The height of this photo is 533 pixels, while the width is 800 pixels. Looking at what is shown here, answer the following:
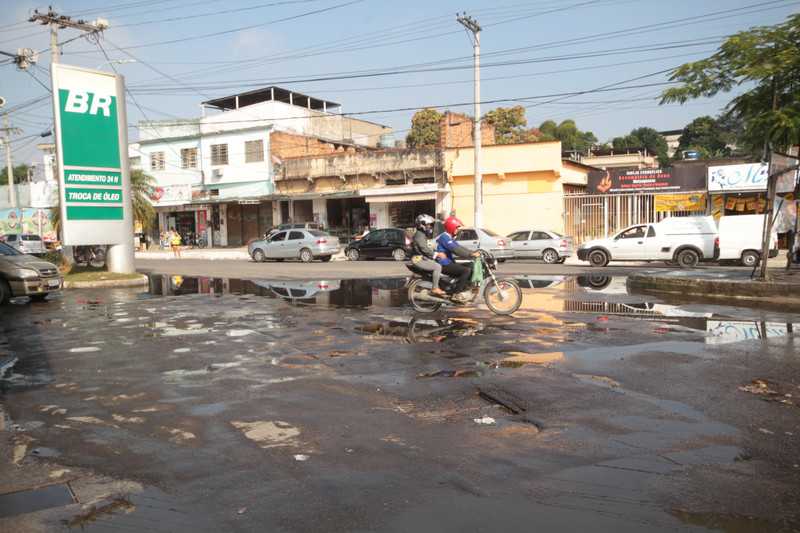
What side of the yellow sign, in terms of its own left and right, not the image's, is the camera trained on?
front

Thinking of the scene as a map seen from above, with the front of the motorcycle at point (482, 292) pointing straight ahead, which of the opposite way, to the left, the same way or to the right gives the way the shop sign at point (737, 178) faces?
to the right

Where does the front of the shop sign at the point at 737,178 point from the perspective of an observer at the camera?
facing the viewer

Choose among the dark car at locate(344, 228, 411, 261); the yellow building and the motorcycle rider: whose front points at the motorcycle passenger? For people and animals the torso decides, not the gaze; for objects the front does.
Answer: the yellow building

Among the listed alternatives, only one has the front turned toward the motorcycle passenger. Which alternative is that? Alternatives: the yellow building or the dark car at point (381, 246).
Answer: the yellow building

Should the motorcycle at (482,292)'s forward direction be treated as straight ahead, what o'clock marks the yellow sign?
The yellow sign is roughly at 10 o'clock from the motorcycle.

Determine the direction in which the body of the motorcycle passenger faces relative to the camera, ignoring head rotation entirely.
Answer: to the viewer's right

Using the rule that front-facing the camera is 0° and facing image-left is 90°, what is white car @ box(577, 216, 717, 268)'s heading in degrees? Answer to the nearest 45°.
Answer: approximately 90°

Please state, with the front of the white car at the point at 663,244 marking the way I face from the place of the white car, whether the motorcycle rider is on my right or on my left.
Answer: on my left

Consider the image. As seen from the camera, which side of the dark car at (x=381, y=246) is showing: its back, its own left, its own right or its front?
left

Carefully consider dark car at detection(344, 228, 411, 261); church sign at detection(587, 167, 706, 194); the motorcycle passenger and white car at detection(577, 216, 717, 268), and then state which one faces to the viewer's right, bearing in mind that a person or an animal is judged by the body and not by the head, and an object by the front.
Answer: the motorcycle passenger

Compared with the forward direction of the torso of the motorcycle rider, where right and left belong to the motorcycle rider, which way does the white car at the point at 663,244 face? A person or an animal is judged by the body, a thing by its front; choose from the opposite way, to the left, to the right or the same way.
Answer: the opposite way

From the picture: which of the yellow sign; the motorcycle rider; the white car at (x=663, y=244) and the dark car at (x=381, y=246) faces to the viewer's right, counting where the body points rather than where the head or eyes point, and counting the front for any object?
the motorcycle rider

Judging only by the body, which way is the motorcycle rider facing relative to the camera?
to the viewer's right
